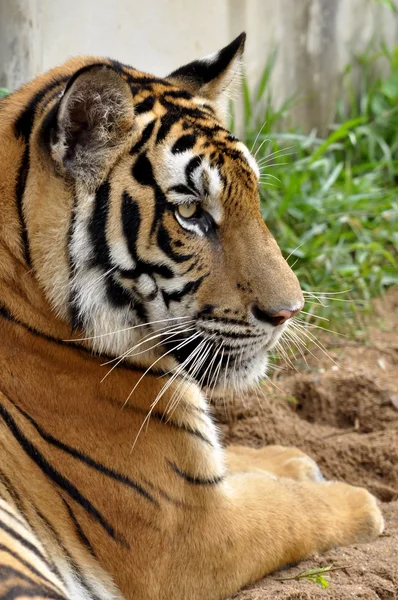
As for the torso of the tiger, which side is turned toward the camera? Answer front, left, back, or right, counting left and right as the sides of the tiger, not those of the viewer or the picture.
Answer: right
